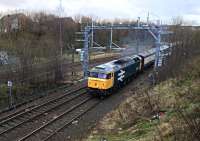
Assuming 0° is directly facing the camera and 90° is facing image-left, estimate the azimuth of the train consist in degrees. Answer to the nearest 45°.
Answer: approximately 45°

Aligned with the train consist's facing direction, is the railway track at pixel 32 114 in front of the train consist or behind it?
in front

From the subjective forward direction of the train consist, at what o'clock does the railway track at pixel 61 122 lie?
The railway track is roughly at 11 o'clock from the train consist.
